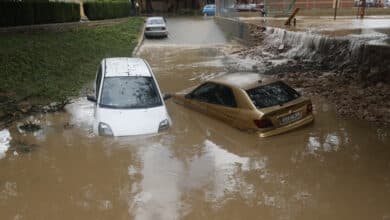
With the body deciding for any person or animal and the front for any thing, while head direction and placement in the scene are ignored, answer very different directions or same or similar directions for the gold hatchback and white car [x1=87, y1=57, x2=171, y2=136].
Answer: very different directions

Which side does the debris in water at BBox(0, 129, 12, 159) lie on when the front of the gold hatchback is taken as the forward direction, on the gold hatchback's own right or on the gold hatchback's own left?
on the gold hatchback's own left

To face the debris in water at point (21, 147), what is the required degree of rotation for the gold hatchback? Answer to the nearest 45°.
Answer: approximately 45° to its left

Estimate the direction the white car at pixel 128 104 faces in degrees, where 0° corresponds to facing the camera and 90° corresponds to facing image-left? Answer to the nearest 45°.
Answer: approximately 0°

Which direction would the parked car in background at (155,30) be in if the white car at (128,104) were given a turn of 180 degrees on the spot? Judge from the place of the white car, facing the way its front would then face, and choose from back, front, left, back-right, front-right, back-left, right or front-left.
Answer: front

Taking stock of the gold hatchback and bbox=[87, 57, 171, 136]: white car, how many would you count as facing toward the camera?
1

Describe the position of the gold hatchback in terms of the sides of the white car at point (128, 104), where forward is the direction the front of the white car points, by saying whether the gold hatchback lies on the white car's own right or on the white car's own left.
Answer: on the white car's own left

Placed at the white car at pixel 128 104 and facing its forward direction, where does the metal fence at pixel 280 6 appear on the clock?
The metal fence is roughly at 7 o'clock from the white car.

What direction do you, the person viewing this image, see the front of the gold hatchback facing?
facing away from the viewer and to the left of the viewer

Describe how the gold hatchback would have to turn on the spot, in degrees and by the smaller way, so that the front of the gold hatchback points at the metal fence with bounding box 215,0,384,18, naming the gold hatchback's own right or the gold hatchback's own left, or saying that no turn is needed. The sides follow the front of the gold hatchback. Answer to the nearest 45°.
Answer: approximately 45° to the gold hatchback's own right
